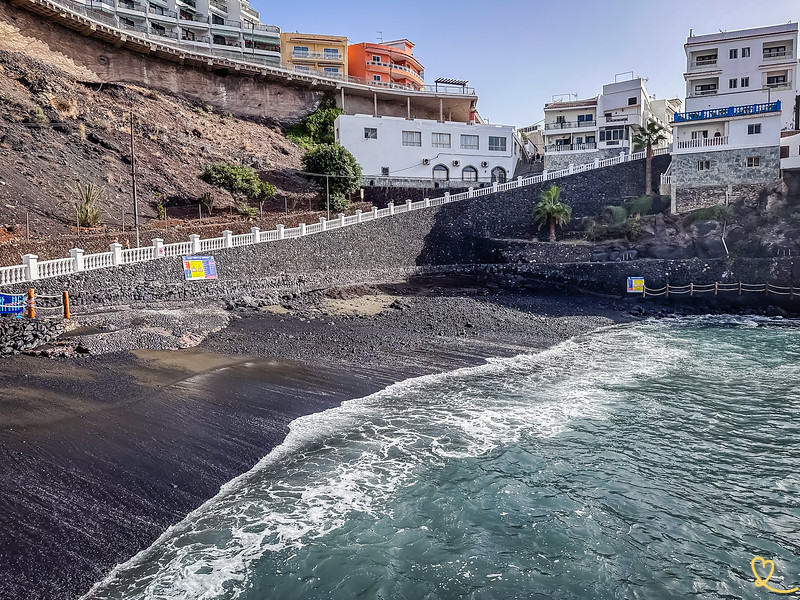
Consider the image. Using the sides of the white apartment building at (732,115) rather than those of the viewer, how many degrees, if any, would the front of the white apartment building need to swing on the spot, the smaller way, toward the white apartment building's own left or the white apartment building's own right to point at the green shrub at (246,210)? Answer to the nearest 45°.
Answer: approximately 45° to the white apartment building's own right

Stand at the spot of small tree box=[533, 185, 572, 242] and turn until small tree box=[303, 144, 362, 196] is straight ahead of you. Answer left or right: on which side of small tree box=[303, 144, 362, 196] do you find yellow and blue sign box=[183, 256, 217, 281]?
left

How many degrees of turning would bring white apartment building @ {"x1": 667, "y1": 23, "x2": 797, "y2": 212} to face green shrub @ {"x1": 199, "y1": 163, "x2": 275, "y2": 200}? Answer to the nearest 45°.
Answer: approximately 45° to its right

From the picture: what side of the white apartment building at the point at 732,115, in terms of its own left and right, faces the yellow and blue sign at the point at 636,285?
front

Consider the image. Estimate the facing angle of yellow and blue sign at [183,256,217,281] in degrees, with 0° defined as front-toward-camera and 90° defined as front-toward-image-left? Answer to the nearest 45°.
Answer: approximately 0°

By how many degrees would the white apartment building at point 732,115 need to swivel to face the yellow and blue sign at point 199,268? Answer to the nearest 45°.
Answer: approximately 45° to its right

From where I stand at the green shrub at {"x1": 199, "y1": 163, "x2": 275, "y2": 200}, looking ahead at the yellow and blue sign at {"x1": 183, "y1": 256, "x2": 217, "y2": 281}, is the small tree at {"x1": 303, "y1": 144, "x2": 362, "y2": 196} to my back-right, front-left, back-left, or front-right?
back-left

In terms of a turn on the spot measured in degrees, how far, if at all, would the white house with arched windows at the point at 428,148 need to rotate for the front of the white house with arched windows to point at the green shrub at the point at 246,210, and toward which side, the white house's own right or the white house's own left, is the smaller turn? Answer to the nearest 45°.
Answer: approximately 45° to the white house's own right

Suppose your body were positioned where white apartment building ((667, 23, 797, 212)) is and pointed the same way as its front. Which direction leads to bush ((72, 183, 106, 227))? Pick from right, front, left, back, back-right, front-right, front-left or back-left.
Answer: front-right
